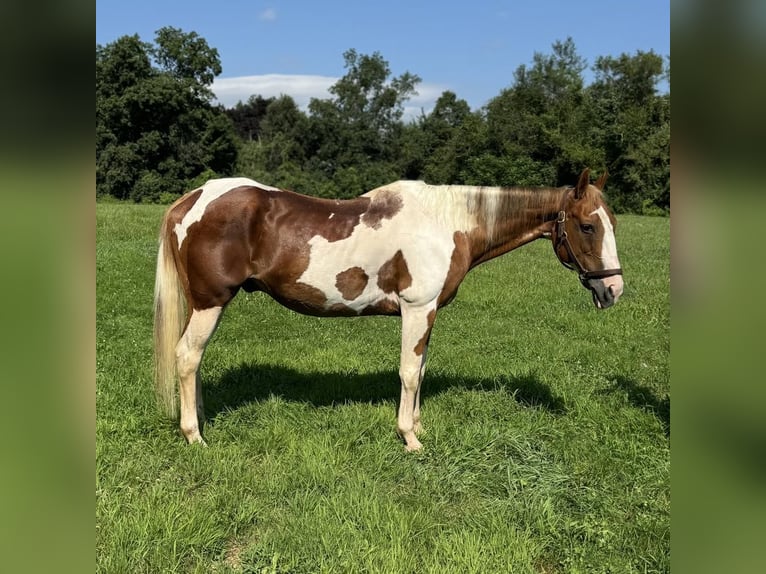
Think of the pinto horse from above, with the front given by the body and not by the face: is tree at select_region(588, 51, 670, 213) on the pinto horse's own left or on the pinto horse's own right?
on the pinto horse's own left

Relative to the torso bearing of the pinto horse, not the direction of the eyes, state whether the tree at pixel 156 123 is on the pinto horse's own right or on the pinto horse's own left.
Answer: on the pinto horse's own left

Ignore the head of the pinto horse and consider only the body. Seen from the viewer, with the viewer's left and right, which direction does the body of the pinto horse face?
facing to the right of the viewer
